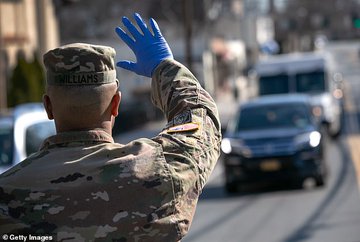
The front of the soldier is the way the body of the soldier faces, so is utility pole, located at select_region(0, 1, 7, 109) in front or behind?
in front

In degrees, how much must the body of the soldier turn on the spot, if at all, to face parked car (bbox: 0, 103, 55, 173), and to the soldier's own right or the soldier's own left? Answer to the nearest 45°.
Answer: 0° — they already face it

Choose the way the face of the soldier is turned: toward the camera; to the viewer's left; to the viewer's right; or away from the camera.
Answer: away from the camera

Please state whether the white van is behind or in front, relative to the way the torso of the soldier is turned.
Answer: in front

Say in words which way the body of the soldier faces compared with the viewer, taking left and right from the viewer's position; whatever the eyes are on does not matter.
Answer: facing away from the viewer
